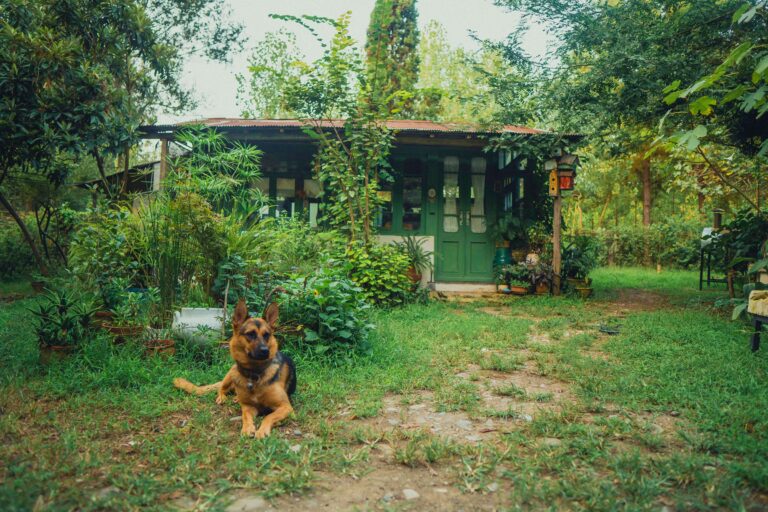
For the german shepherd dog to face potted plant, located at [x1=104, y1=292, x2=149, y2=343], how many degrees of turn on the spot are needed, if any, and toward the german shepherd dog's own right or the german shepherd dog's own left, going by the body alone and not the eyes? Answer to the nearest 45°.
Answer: approximately 135° to the german shepherd dog's own right

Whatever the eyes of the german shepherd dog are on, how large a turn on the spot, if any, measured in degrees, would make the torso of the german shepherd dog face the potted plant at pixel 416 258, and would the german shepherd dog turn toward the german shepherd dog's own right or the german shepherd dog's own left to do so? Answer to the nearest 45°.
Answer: approximately 135° to the german shepherd dog's own left

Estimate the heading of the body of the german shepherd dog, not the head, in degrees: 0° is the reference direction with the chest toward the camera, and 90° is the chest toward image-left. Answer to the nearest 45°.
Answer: approximately 0°

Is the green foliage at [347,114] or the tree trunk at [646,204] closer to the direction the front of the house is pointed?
the green foliage

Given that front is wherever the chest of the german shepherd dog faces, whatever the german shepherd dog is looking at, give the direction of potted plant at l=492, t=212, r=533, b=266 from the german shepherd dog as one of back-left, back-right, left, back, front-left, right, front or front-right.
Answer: back-left

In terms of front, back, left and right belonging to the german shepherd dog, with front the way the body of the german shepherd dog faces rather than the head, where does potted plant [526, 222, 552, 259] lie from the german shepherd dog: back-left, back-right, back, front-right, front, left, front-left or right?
back-left

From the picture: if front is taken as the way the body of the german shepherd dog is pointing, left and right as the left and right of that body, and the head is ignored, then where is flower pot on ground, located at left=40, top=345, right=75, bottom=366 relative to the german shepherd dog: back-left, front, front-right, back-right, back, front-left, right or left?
back-right

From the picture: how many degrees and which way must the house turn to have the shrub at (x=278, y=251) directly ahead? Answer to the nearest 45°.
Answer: approximately 45° to its right

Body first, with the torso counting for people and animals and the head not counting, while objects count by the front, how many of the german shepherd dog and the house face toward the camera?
2
